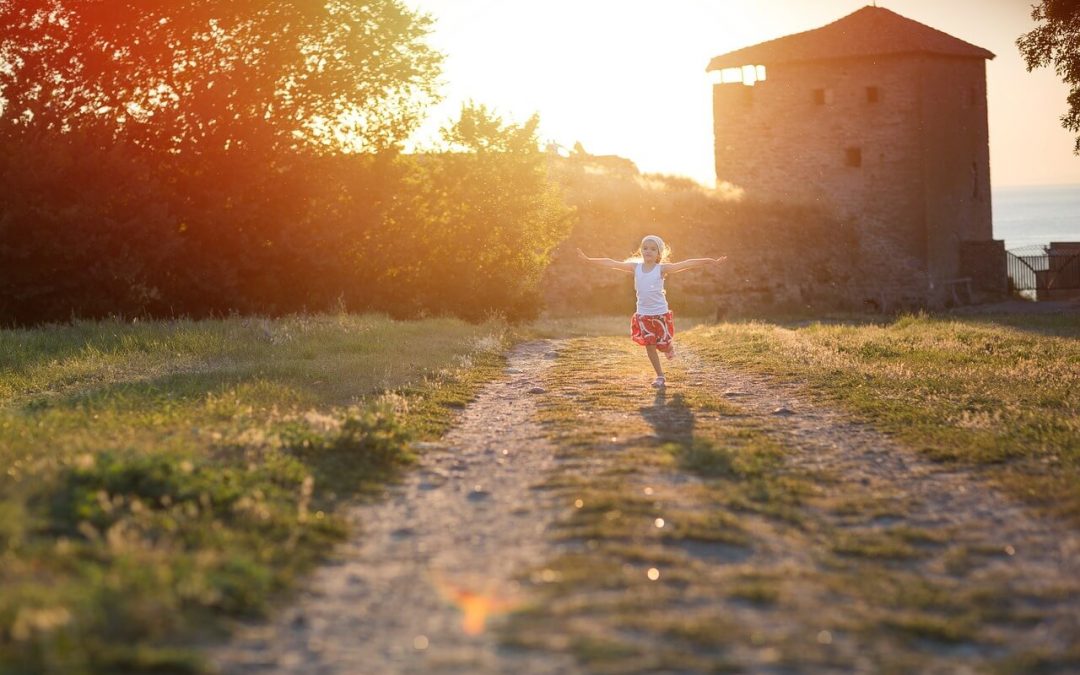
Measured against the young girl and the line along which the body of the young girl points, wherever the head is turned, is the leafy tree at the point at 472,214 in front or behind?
behind

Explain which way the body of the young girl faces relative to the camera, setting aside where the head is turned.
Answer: toward the camera
